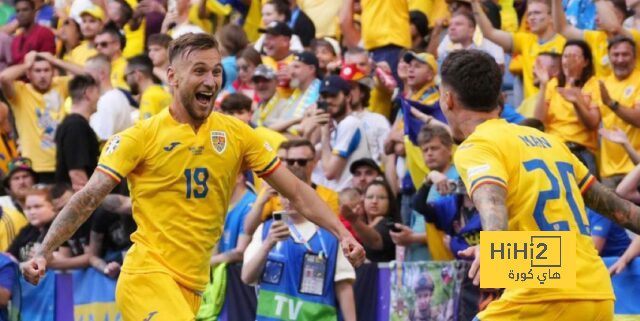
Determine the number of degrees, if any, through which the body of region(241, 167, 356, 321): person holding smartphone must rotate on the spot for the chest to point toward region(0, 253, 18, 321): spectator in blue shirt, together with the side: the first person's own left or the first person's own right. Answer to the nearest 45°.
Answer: approximately 90° to the first person's own right

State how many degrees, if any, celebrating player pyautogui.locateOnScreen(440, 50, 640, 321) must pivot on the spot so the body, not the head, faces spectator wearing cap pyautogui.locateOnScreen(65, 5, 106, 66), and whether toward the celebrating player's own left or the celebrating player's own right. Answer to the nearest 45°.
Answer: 0° — they already face them

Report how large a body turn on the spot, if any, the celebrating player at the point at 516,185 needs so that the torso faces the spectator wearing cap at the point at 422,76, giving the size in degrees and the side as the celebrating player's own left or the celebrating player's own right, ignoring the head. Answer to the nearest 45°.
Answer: approximately 45° to the celebrating player's own right

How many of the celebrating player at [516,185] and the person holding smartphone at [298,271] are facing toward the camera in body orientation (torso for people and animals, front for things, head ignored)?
1

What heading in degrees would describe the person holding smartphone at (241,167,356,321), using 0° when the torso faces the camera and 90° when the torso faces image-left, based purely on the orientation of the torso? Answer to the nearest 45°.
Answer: approximately 0°

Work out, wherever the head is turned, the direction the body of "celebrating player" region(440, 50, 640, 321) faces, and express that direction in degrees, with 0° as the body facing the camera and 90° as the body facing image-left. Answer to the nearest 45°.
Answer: approximately 135°

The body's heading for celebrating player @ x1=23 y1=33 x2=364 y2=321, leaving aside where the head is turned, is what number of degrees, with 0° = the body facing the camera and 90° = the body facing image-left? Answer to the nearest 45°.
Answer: approximately 315°

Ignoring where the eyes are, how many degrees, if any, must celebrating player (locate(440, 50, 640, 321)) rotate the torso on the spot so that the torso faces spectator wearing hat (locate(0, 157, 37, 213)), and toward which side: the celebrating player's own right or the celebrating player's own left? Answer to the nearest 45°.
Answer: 0° — they already face them
